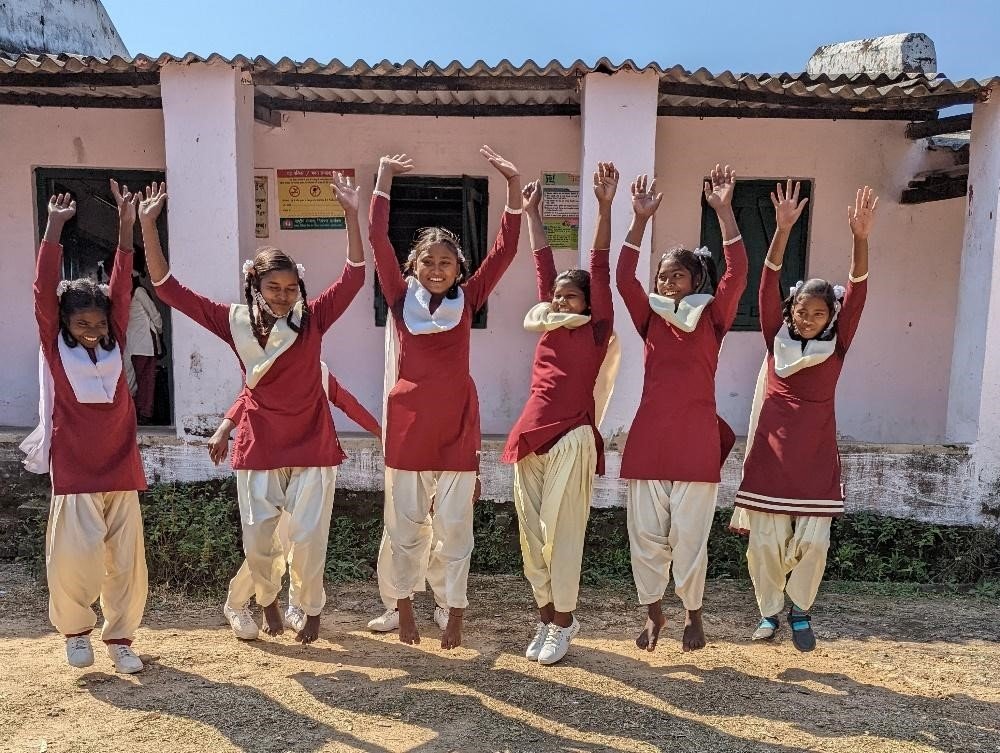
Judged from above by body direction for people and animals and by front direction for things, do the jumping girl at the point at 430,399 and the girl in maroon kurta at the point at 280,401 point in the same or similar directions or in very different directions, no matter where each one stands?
same or similar directions

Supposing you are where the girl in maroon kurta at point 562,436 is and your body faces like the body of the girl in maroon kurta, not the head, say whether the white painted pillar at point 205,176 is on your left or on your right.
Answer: on your right

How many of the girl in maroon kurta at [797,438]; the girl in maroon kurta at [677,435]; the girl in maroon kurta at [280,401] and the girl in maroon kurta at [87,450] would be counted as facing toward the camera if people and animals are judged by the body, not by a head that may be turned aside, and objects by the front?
4

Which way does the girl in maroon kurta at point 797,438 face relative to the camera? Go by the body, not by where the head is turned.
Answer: toward the camera

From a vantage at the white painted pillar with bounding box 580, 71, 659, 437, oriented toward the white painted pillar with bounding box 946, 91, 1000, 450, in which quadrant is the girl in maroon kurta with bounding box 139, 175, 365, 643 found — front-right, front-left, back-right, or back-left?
back-right

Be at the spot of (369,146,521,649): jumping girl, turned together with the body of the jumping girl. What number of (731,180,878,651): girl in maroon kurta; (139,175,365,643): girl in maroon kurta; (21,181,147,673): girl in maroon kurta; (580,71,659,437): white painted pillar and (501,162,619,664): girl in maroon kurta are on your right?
2

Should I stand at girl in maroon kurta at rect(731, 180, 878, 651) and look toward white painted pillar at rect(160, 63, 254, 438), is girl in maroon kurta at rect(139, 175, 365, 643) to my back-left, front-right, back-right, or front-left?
front-left

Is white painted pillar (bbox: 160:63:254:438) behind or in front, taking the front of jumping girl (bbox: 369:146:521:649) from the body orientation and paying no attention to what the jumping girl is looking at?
behind

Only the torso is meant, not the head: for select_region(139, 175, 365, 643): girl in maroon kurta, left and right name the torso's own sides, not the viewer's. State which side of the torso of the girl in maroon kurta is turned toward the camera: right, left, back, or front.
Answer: front

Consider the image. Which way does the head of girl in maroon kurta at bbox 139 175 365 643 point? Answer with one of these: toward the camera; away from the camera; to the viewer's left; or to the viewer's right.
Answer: toward the camera

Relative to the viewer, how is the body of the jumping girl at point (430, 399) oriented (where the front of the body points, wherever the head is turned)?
toward the camera

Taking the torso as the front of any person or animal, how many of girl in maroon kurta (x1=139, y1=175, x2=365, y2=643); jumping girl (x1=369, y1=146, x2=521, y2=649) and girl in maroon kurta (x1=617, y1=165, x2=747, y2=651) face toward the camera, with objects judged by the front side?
3

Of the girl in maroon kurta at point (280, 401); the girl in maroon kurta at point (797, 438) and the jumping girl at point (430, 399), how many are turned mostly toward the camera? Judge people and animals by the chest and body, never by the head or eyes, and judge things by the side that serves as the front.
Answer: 3

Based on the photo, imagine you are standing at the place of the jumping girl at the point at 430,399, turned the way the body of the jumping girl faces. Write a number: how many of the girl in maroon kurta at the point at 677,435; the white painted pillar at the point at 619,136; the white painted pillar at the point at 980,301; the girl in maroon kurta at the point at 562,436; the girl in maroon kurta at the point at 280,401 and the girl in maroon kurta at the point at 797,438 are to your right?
1

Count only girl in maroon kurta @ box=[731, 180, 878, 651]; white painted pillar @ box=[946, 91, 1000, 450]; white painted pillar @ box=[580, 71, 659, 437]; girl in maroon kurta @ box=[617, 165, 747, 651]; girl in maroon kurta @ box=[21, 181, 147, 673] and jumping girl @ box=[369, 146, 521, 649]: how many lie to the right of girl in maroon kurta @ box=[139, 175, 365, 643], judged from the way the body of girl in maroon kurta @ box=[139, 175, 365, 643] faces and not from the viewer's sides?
1

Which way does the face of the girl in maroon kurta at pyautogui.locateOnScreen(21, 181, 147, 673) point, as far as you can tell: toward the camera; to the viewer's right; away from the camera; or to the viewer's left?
toward the camera
